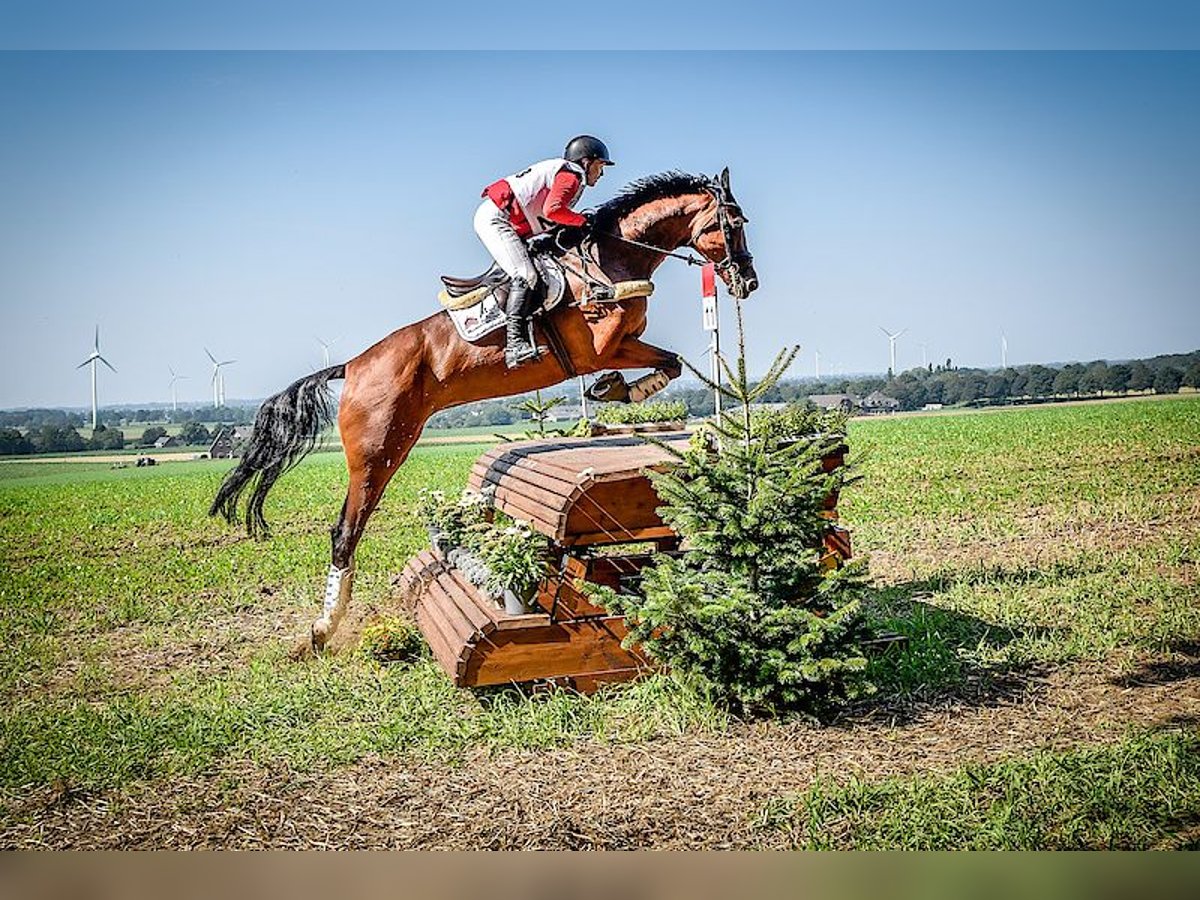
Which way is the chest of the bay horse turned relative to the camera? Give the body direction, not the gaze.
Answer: to the viewer's right

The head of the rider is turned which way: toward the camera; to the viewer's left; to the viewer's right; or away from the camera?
to the viewer's right

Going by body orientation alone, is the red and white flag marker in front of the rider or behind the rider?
in front

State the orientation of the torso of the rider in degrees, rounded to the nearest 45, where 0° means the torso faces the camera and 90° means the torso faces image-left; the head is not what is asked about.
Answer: approximately 270°

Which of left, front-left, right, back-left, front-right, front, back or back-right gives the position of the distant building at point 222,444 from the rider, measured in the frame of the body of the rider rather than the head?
back-left

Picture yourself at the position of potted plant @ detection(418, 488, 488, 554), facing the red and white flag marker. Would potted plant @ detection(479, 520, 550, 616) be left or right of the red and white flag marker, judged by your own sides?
right

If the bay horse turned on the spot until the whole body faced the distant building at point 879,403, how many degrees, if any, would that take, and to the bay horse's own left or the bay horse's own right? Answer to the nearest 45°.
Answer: approximately 45° to the bay horse's own left

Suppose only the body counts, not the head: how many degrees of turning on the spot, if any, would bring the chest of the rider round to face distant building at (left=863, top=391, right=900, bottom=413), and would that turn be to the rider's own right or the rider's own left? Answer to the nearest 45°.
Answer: approximately 45° to the rider's own left
